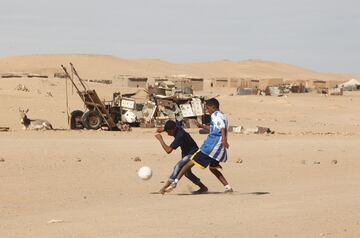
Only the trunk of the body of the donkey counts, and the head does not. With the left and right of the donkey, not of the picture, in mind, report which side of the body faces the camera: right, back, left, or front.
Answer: left

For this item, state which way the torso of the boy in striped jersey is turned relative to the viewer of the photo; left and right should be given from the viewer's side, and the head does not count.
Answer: facing to the left of the viewer

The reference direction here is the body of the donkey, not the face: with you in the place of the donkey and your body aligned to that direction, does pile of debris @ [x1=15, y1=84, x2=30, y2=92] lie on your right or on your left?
on your right

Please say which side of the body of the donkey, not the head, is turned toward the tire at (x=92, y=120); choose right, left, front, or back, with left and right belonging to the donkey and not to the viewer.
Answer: back

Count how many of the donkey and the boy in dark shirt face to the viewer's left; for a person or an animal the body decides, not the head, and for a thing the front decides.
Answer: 2

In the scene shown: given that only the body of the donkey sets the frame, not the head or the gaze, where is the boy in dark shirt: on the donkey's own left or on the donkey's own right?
on the donkey's own left

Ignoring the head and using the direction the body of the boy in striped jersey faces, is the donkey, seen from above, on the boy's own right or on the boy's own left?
on the boy's own right

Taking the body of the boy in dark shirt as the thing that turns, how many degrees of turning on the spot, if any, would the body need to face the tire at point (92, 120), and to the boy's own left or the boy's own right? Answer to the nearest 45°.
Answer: approximately 90° to the boy's own right

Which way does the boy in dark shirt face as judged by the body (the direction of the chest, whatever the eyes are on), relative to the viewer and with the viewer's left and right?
facing to the left of the viewer
